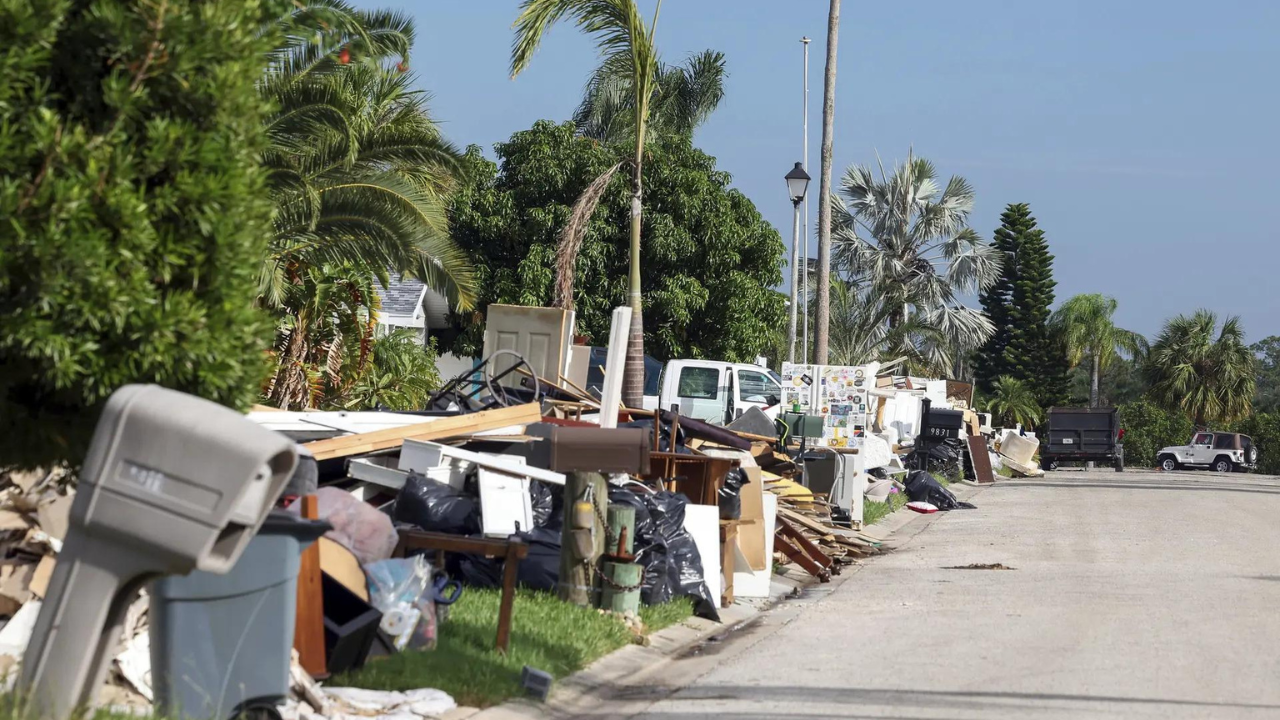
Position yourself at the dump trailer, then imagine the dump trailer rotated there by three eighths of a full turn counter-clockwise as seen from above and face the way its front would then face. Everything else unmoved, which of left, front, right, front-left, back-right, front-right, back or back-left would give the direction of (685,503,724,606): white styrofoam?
front-left

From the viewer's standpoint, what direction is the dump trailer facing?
away from the camera

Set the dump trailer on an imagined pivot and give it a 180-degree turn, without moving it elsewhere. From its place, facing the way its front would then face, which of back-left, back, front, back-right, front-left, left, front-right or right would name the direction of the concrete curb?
front

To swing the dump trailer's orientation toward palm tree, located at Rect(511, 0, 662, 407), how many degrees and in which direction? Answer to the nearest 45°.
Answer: approximately 180°

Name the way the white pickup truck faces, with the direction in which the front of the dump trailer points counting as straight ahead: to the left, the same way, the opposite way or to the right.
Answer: to the right

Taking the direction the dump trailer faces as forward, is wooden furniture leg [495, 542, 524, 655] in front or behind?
behind

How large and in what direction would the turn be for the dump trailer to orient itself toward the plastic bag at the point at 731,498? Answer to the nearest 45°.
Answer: approximately 180°

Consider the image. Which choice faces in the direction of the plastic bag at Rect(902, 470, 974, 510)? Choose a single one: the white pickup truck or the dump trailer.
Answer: the white pickup truck

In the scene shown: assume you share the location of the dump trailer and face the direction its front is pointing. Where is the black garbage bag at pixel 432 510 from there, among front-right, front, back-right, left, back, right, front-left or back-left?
back

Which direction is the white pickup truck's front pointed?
to the viewer's right
